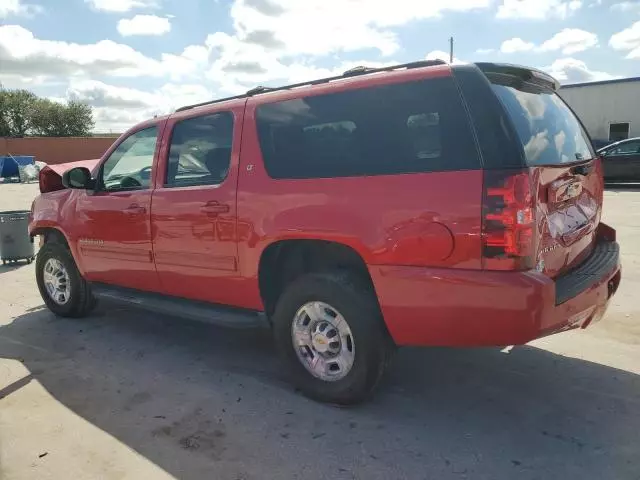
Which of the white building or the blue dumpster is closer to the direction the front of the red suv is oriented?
the blue dumpster

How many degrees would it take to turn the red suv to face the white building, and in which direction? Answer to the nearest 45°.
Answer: approximately 90° to its right

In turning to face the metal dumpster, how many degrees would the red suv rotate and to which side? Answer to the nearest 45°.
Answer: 0° — it already faces it

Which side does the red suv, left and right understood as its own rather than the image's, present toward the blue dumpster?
front

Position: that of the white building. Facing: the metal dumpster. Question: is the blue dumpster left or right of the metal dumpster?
right

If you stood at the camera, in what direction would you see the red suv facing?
facing away from the viewer and to the left of the viewer
